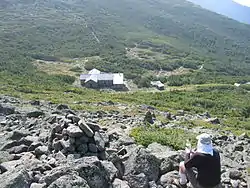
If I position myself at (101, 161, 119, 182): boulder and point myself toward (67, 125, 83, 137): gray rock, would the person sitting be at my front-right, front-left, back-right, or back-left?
back-right

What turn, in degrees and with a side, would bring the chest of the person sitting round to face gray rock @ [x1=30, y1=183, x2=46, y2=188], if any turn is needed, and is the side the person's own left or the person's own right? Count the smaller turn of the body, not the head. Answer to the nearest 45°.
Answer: approximately 90° to the person's own left

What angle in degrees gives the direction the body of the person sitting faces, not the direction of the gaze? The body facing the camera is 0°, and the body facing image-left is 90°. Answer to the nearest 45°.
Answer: approximately 135°

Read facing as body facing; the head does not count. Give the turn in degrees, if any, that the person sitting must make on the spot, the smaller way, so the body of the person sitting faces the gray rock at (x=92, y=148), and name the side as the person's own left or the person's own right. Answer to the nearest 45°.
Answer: approximately 45° to the person's own left

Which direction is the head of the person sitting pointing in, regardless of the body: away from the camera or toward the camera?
away from the camera

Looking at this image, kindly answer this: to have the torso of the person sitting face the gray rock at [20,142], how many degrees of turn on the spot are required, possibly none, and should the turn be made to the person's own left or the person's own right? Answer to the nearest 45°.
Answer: approximately 45° to the person's own left

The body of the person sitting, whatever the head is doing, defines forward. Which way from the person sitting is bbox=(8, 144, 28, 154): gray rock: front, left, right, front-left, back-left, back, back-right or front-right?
front-left

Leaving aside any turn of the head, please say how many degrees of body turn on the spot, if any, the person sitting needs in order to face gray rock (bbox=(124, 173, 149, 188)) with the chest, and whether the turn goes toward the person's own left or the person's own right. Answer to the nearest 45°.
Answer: approximately 45° to the person's own left

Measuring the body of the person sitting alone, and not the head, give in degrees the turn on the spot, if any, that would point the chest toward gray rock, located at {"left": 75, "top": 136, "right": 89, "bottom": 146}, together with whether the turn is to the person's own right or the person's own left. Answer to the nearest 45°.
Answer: approximately 45° to the person's own left

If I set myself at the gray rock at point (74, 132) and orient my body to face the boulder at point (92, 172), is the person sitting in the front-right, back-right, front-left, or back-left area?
front-left
